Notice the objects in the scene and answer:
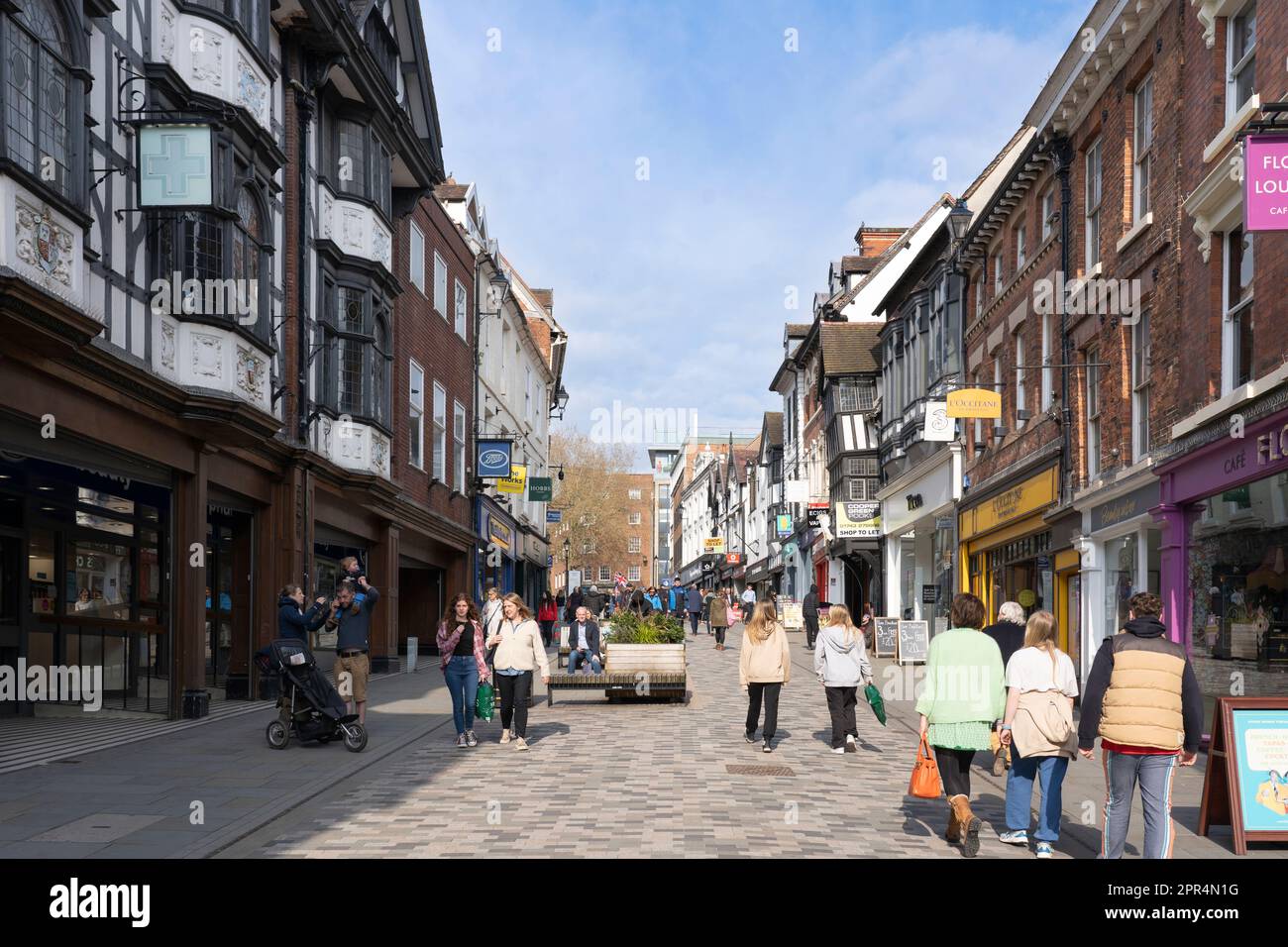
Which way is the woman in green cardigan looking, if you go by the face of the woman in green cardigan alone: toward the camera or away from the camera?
away from the camera

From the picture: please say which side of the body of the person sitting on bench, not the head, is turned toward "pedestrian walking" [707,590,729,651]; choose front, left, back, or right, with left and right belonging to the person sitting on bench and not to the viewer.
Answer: back

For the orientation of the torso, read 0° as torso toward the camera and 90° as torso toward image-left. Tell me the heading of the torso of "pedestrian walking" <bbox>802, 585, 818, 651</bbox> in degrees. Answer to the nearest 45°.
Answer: approximately 180°

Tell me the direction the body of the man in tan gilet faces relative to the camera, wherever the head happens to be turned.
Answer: away from the camera

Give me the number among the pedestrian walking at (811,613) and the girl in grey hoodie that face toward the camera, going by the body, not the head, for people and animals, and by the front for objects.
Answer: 0

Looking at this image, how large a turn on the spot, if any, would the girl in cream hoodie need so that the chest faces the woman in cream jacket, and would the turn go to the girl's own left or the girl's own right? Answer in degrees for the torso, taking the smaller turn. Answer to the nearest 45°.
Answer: approximately 90° to the girl's own left

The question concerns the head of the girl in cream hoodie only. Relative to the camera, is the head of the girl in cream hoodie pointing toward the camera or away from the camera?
away from the camera

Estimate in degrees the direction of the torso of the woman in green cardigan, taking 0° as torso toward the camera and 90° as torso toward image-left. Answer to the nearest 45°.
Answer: approximately 180°

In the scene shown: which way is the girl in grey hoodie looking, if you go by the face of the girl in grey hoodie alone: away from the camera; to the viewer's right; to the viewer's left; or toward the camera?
away from the camera

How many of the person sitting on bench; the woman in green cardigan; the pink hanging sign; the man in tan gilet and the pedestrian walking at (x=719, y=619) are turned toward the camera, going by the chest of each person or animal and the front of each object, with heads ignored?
2

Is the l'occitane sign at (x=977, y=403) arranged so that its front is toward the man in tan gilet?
yes

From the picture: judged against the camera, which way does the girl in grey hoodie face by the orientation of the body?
away from the camera
